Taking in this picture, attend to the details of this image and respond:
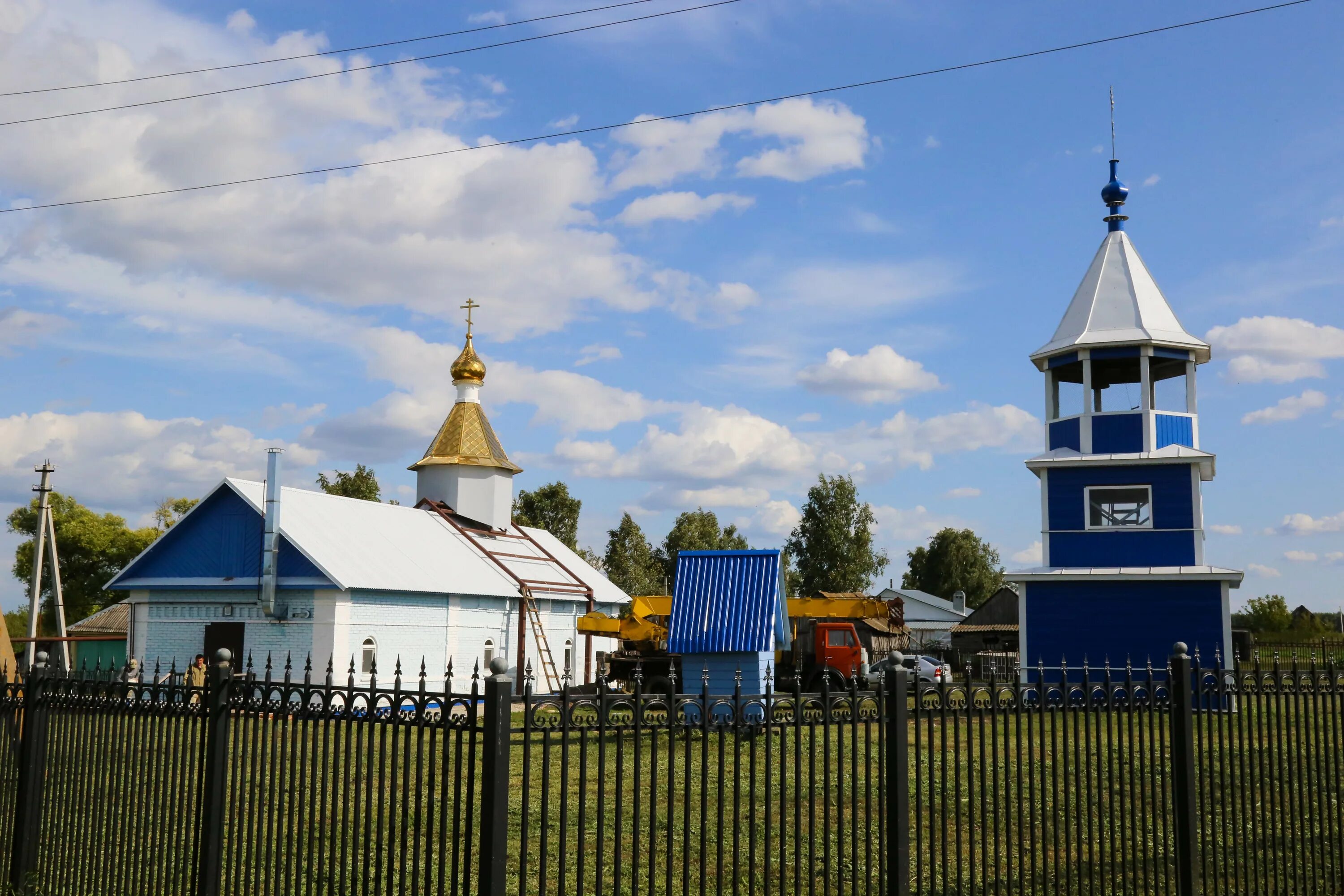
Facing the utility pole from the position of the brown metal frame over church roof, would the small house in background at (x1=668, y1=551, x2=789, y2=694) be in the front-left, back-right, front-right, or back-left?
back-left

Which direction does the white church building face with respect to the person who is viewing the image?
facing the viewer and to the left of the viewer

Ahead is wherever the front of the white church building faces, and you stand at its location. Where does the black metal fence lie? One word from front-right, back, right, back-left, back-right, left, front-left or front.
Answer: front-left

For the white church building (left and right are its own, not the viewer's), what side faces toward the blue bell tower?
left

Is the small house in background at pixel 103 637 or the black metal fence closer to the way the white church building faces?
the black metal fence

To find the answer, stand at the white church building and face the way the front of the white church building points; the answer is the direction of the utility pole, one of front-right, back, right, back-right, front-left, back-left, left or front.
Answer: right
